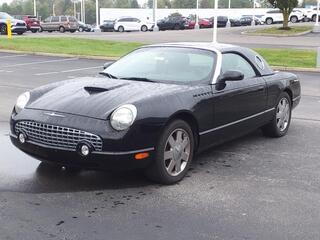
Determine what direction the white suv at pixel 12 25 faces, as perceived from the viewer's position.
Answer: facing the viewer and to the right of the viewer

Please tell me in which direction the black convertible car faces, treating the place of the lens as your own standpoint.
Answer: facing the viewer and to the left of the viewer
